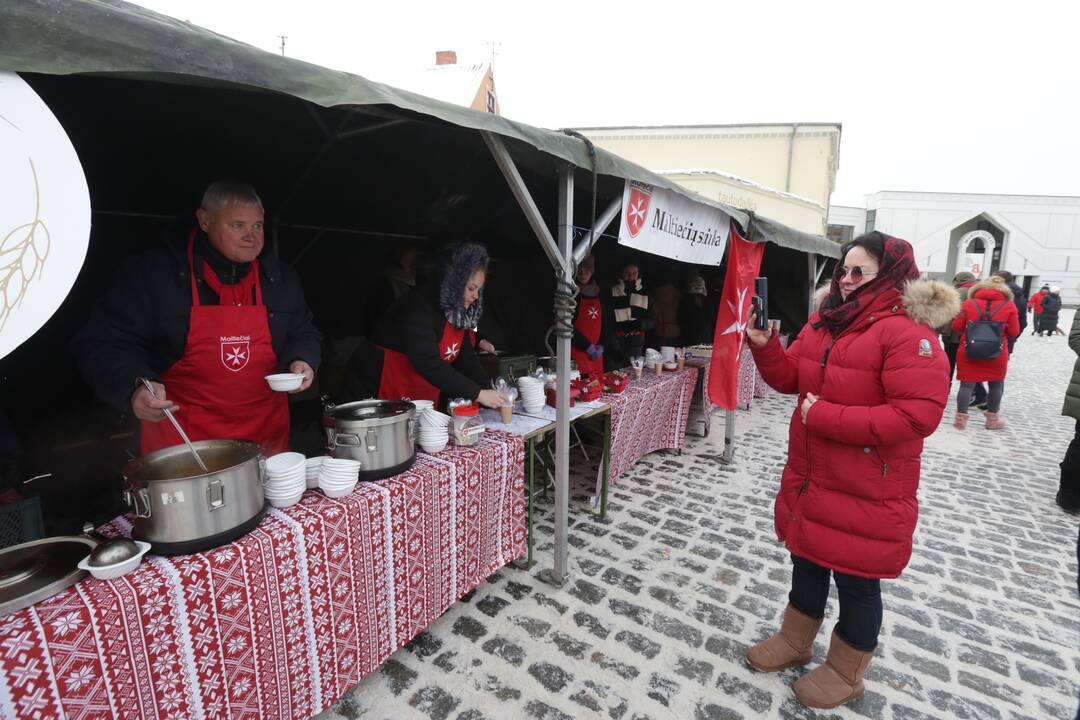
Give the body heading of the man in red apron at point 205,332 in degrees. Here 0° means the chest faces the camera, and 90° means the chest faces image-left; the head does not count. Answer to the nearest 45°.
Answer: approximately 315°

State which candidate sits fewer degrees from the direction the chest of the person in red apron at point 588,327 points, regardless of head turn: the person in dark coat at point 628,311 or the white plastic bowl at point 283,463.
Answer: the white plastic bowl

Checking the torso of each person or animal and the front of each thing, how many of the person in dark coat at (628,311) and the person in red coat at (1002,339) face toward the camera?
1

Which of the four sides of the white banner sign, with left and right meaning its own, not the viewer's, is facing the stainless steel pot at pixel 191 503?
right

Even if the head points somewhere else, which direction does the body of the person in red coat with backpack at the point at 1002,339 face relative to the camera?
away from the camera

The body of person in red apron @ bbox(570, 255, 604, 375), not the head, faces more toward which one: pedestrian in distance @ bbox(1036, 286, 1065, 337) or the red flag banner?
the red flag banner

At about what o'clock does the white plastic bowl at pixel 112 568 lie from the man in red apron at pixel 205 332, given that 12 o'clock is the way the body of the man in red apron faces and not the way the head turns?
The white plastic bowl is roughly at 2 o'clock from the man in red apron.
